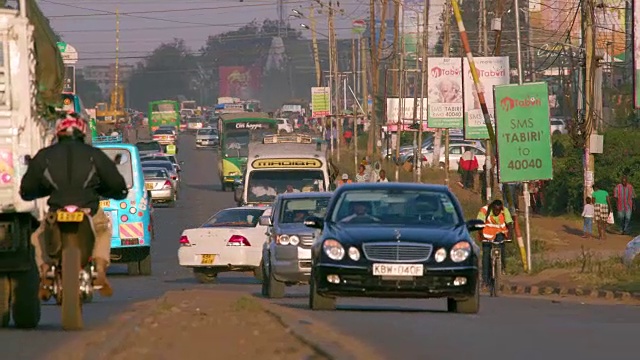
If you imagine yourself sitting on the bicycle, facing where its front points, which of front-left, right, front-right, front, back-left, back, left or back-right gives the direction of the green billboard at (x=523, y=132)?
back

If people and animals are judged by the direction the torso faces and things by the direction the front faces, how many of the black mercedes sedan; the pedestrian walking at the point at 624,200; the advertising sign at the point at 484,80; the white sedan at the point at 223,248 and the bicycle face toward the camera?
4

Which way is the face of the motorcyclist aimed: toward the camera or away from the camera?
away from the camera

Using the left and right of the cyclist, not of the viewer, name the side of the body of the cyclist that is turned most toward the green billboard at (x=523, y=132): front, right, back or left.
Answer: back

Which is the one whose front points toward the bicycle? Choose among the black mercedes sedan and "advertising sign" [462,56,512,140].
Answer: the advertising sign

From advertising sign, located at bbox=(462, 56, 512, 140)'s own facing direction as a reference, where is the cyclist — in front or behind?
in front

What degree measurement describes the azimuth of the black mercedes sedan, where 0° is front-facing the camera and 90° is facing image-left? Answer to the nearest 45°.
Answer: approximately 0°

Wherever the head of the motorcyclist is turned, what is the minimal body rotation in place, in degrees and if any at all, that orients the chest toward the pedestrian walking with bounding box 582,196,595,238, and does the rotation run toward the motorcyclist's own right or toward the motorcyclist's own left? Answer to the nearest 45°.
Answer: approximately 45° to the motorcyclist's own right

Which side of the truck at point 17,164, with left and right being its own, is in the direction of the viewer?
back

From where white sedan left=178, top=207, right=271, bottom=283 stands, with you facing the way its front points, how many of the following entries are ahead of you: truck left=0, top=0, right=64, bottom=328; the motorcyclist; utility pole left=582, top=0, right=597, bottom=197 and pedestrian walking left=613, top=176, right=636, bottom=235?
2

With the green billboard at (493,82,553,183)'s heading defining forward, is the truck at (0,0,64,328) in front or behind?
in front

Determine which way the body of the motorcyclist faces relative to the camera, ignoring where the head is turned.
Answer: away from the camera
